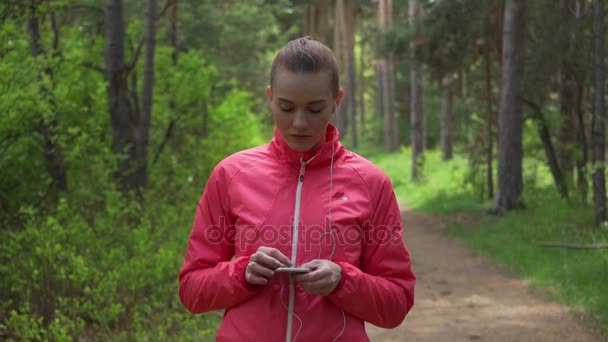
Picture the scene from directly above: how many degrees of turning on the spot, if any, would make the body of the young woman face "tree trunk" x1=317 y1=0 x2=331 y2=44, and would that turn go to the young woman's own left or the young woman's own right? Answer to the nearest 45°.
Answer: approximately 180°

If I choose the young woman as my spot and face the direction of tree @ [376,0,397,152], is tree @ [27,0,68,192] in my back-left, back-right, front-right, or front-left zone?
front-left

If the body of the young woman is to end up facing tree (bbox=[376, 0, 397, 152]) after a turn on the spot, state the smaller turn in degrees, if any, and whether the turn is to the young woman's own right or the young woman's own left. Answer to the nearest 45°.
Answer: approximately 180°

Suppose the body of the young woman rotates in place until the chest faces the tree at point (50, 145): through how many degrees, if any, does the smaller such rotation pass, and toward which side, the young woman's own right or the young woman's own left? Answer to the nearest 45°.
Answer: approximately 135° to the young woman's own right

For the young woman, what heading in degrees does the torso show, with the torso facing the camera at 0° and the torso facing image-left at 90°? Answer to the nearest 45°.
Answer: approximately 0°

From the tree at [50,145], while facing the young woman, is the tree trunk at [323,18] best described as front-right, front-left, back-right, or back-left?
back-left

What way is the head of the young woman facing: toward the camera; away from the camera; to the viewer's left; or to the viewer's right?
toward the camera

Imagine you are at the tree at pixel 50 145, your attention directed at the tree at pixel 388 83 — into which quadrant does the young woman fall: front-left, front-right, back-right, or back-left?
back-right
